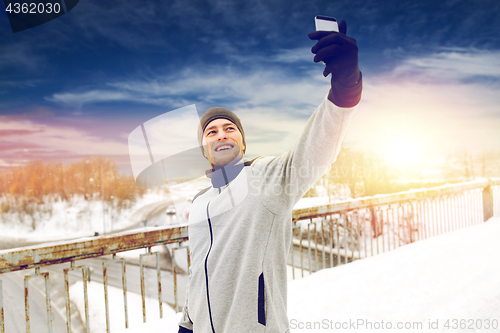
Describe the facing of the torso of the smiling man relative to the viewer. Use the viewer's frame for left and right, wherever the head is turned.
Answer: facing the viewer and to the left of the viewer
